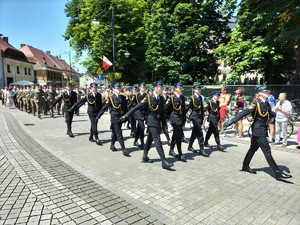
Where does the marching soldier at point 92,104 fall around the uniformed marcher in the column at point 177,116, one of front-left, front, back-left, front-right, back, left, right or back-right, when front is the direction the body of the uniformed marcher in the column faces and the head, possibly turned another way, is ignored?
back

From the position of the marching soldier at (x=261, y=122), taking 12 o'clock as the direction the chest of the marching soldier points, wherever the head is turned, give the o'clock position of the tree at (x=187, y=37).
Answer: The tree is roughly at 7 o'clock from the marching soldier.

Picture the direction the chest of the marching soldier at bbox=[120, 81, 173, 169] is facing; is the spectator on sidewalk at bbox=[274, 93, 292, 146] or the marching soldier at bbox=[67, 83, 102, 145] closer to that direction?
the spectator on sidewalk

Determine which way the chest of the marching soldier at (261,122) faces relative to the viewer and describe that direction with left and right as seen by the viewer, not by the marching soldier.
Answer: facing the viewer and to the right of the viewer

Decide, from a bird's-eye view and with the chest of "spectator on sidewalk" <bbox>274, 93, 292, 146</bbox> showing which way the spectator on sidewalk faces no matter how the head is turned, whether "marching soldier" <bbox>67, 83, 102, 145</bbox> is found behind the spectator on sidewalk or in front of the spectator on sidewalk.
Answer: in front

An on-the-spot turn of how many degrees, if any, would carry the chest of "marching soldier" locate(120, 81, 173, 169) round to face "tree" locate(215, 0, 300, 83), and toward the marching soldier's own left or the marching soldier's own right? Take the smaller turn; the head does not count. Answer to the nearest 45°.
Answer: approximately 90° to the marching soldier's own left

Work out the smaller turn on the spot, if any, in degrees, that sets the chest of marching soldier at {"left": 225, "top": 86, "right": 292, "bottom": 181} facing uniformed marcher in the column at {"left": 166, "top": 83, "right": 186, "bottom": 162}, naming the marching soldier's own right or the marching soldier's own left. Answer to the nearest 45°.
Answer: approximately 135° to the marching soldier's own right

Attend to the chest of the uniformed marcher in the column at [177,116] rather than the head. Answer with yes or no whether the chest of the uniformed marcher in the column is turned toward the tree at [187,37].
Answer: no

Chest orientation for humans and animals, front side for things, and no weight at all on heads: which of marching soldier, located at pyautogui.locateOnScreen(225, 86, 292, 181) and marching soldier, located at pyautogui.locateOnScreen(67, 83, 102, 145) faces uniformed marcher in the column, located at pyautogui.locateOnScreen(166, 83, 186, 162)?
marching soldier, located at pyautogui.locateOnScreen(67, 83, 102, 145)

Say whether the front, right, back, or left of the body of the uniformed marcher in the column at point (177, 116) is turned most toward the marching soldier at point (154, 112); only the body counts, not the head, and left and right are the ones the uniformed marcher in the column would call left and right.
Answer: right

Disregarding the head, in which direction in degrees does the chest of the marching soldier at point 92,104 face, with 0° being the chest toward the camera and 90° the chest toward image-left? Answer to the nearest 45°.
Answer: approximately 315°

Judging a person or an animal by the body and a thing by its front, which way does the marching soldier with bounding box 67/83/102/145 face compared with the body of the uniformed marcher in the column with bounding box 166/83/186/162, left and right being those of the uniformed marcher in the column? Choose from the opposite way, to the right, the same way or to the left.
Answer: the same way

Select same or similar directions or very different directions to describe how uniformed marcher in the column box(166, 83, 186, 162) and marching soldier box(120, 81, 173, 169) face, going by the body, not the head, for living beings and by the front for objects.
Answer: same or similar directions

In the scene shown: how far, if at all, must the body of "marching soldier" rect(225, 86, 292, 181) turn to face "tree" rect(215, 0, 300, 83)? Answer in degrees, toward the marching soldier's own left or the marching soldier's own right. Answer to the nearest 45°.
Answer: approximately 135° to the marching soldier's own left

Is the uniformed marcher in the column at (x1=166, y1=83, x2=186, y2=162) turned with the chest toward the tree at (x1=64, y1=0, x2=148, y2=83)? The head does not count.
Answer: no

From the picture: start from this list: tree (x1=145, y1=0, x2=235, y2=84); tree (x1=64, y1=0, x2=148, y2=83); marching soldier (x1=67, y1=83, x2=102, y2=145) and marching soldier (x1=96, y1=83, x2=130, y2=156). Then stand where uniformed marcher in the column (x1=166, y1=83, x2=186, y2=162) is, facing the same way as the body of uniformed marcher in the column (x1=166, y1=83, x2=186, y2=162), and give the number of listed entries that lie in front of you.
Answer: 0

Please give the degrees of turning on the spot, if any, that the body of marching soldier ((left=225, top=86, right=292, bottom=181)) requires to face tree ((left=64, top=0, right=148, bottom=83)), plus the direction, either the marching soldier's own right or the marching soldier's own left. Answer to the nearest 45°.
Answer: approximately 180°

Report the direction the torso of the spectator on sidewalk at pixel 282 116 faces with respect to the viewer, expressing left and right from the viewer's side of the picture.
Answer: facing the viewer and to the left of the viewer
